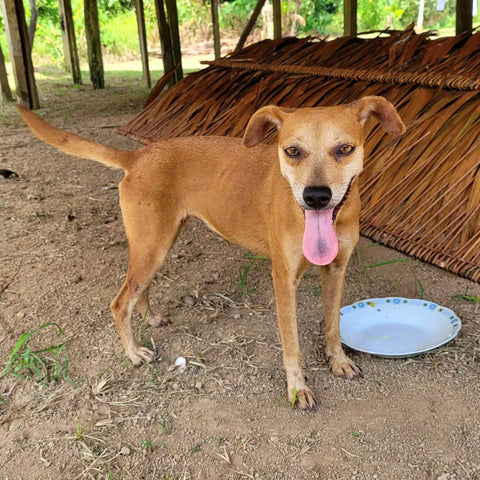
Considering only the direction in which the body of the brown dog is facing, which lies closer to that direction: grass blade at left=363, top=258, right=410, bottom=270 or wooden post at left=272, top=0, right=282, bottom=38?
the grass blade

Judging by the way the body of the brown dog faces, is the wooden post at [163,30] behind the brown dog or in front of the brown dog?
behind

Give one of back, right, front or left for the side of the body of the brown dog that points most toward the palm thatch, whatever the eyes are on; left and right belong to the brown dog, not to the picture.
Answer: left

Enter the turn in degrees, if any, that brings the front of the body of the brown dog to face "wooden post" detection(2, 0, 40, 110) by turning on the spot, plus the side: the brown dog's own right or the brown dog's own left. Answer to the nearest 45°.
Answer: approximately 180°

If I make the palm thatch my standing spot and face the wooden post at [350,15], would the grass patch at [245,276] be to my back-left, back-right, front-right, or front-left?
back-left

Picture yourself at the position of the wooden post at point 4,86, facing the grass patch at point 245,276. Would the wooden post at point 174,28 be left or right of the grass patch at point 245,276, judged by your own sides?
left

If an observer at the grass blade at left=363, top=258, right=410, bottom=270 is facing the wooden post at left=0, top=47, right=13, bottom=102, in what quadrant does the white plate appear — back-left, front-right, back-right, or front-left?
back-left

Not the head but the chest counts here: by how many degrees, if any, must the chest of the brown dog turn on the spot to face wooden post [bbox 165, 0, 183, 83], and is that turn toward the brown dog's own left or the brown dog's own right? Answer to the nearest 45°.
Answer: approximately 135° to the brown dog's own left

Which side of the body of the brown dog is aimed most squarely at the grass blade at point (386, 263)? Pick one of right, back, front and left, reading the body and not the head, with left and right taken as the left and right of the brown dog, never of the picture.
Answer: left
